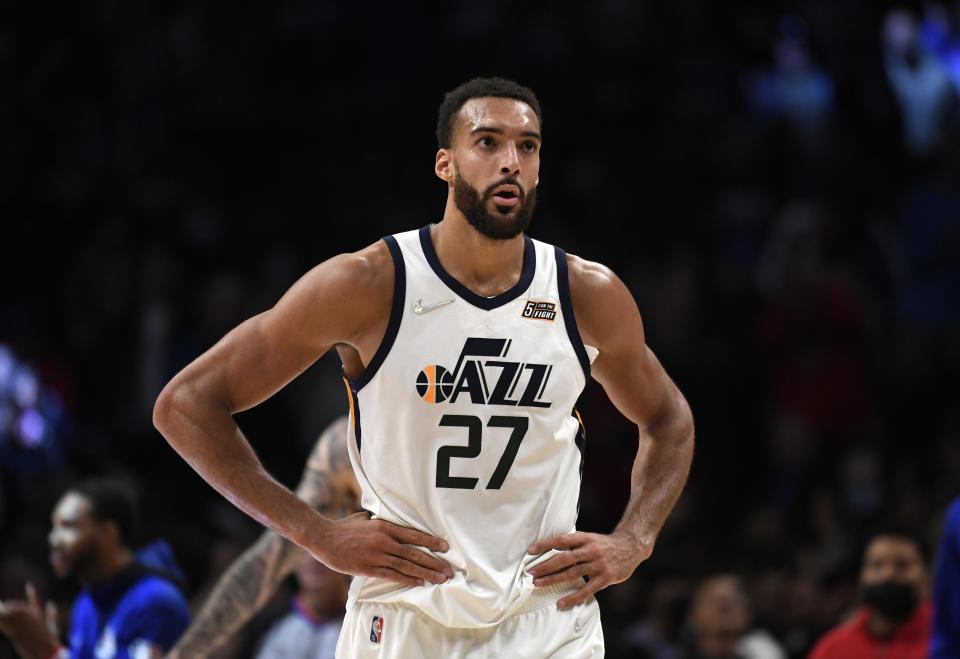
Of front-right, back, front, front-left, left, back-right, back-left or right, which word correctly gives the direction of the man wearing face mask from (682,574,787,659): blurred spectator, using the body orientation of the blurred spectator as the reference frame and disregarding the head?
front-left

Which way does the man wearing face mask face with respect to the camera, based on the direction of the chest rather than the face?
toward the camera

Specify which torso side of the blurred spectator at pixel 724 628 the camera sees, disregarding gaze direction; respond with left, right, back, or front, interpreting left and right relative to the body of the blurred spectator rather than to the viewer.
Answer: front

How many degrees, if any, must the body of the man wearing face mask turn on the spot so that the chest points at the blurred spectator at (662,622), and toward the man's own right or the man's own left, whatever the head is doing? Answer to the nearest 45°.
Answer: approximately 135° to the man's own right

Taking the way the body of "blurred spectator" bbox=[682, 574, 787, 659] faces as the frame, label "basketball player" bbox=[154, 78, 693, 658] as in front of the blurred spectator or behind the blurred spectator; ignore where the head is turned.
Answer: in front

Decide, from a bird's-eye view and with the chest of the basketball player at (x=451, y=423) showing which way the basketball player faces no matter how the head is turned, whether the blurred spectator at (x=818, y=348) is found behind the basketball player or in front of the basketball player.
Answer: behind

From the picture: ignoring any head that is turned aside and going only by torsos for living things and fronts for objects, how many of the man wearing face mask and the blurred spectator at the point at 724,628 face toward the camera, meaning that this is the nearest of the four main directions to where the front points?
2

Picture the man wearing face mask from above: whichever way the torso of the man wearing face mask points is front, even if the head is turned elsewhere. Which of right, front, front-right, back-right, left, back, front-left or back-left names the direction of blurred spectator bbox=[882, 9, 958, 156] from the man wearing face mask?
back

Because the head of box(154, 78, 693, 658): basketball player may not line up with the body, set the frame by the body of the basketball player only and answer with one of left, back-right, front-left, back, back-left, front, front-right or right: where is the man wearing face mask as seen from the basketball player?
back-left

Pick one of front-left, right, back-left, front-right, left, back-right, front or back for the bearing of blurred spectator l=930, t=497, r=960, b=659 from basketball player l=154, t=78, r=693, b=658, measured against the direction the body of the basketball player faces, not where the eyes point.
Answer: back-left
